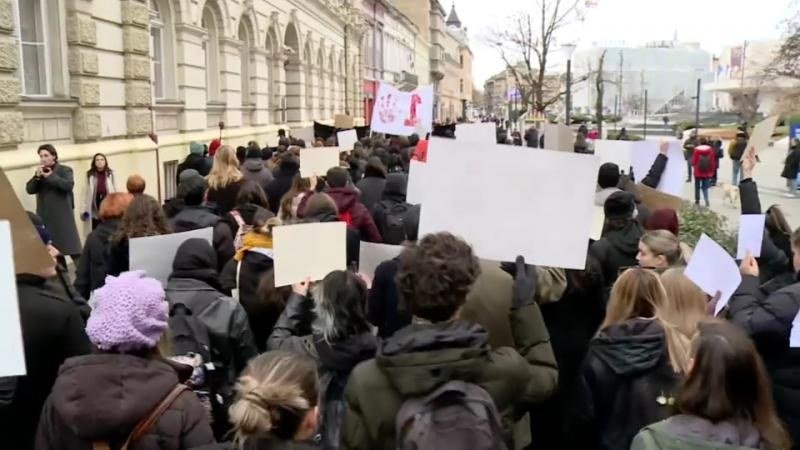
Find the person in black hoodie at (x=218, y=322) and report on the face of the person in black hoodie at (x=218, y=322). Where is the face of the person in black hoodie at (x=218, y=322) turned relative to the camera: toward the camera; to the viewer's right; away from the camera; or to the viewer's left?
away from the camera

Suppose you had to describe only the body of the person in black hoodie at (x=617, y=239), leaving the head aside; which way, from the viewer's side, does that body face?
away from the camera

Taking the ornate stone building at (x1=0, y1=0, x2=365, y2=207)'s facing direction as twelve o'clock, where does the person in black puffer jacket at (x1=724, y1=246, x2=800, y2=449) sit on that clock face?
The person in black puffer jacket is roughly at 1 o'clock from the ornate stone building.

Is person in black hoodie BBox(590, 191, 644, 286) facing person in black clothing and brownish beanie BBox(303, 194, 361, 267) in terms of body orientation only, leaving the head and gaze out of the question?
no

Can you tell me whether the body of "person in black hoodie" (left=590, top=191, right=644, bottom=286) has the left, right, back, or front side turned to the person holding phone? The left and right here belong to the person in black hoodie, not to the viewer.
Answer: left

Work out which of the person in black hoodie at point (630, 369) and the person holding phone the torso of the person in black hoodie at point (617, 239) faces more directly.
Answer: the person holding phone

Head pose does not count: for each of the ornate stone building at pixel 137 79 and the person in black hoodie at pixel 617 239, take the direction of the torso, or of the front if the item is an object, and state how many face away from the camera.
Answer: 1

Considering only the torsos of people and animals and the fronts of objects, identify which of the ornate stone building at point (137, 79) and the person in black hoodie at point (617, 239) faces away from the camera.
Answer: the person in black hoodie

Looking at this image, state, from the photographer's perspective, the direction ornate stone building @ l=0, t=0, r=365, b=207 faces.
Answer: facing the viewer and to the right of the viewer

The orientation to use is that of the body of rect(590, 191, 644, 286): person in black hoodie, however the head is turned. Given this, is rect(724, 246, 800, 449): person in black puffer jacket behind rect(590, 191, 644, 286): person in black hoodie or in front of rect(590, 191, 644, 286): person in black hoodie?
behind

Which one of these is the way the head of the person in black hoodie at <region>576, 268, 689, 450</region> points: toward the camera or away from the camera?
away from the camera

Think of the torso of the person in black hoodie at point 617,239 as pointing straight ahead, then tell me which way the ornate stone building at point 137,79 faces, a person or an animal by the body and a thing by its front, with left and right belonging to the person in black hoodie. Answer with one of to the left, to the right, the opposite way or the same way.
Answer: to the right

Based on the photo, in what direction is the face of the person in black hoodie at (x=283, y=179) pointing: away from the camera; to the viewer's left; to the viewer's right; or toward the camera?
away from the camera

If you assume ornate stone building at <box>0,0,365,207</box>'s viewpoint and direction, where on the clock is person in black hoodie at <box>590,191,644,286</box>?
The person in black hoodie is roughly at 1 o'clock from the ornate stone building.

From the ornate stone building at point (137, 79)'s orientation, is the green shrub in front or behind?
in front

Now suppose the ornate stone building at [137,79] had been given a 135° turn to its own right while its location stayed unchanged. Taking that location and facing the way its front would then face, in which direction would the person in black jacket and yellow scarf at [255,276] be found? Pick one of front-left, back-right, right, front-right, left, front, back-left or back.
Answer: left

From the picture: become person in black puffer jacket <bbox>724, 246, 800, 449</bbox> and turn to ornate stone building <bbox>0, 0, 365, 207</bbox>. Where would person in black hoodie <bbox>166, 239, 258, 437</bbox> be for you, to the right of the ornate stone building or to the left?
left
